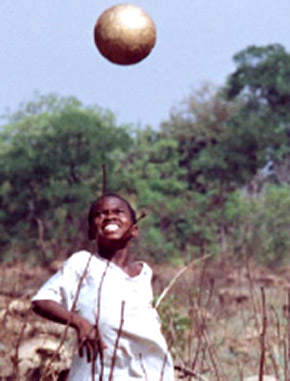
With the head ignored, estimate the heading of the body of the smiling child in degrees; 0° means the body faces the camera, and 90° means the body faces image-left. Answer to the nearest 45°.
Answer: approximately 0°

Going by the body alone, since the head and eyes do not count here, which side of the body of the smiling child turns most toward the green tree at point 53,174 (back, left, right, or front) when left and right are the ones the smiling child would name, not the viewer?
back

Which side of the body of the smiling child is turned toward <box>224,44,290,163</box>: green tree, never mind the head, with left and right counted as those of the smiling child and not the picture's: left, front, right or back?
back

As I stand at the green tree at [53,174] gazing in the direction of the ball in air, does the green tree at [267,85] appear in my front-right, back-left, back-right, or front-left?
back-left
